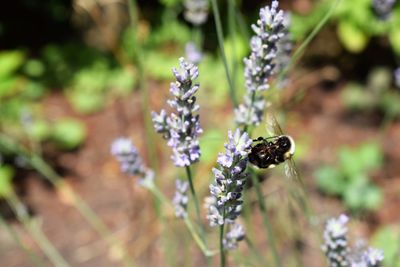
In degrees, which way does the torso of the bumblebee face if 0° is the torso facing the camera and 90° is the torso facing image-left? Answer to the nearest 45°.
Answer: approximately 90°

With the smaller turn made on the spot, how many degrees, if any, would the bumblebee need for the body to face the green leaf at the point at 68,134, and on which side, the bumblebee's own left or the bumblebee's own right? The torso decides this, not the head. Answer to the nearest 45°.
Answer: approximately 45° to the bumblebee's own right

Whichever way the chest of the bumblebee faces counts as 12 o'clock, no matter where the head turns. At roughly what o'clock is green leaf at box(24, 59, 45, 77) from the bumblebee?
The green leaf is roughly at 2 o'clock from the bumblebee.

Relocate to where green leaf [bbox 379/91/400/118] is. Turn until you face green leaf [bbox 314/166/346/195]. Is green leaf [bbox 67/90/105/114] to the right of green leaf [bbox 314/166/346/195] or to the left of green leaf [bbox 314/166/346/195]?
right
